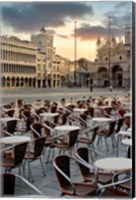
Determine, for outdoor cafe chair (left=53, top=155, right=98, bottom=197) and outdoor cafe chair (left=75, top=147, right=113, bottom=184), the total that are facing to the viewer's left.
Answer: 0

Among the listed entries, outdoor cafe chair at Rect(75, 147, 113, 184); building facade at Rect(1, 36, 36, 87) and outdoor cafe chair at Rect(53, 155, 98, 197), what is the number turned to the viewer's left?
0

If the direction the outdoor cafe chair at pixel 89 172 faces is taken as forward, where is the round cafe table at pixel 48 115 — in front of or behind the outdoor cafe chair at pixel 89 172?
behind
